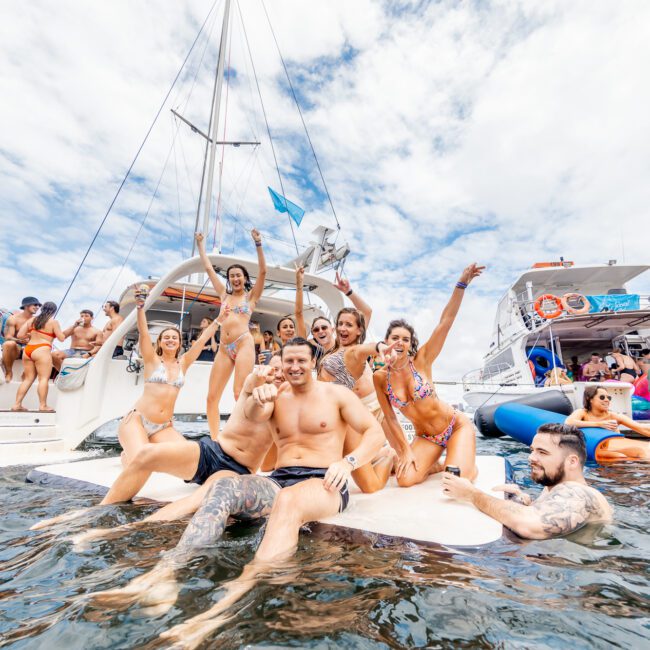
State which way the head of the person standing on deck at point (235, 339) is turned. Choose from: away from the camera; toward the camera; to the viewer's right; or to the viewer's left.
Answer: toward the camera

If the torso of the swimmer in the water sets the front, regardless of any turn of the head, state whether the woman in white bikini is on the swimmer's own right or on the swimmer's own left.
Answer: on the swimmer's own right

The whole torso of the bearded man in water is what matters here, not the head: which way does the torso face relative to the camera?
to the viewer's left

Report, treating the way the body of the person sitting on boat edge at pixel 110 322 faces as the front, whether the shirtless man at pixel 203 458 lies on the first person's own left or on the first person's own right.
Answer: on the first person's own left

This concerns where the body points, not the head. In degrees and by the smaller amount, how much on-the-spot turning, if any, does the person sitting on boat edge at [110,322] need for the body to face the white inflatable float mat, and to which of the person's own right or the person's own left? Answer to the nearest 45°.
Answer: approximately 90° to the person's own left

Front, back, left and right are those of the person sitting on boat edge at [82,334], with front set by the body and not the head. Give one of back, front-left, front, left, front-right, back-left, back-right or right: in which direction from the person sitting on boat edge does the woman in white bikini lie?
front-left

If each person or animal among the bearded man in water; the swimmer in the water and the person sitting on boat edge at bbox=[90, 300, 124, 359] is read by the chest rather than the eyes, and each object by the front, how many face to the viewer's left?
2

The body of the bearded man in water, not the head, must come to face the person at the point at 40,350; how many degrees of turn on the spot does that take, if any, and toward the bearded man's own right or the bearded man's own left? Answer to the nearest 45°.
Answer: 0° — they already face them

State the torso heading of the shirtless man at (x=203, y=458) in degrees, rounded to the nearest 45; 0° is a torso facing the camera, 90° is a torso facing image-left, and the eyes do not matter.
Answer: approximately 45°

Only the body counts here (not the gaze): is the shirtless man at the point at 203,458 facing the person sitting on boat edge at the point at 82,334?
no

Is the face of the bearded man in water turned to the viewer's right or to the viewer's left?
to the viewer's left

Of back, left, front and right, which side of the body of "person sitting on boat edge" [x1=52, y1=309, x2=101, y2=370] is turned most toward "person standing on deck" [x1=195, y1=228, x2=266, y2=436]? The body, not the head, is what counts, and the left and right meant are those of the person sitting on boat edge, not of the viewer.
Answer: left

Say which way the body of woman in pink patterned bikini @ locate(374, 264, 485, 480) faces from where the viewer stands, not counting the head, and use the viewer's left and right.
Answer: facing the viewer and to the left of the viewer
